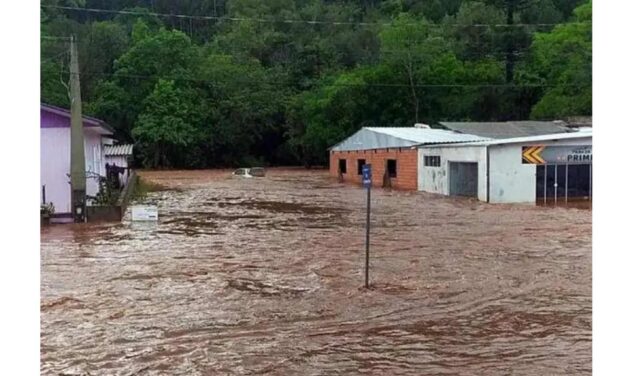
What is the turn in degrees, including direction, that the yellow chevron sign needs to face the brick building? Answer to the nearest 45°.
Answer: approximately 135° to its right

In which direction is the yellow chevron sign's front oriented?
toward the camera

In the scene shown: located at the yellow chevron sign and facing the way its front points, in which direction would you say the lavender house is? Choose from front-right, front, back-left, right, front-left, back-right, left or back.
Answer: front-right

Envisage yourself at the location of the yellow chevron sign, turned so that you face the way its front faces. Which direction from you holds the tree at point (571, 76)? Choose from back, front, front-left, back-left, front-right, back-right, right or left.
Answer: back

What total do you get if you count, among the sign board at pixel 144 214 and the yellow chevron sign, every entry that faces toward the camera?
2

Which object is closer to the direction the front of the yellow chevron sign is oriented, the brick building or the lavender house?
the lavender house

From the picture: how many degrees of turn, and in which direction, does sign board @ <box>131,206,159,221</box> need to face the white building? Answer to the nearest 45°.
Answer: approximately 90° to its left

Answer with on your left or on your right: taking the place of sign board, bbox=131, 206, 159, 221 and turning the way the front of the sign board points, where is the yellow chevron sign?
on your left

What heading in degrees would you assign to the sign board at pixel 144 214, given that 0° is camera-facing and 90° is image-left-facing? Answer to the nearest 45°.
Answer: approximately 0°

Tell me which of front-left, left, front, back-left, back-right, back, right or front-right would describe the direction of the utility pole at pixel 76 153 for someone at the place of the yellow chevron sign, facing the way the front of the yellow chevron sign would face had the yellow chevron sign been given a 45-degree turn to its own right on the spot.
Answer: front

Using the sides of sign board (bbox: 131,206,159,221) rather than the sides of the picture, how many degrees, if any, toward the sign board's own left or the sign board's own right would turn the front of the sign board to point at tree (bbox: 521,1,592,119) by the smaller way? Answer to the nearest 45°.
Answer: approximately 135° to the sign board's own left
